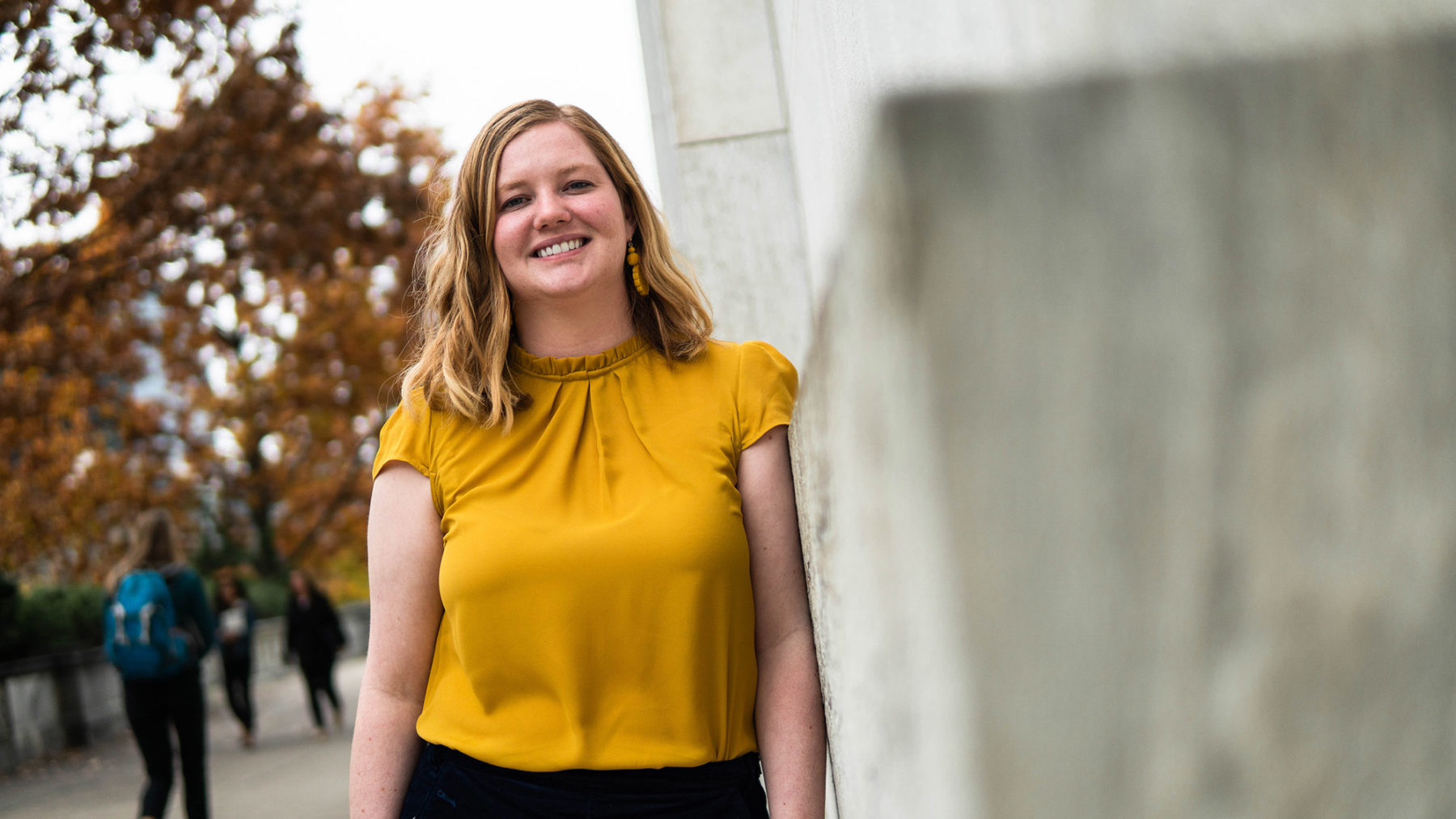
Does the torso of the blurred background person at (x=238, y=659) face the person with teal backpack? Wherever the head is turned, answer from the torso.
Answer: yes

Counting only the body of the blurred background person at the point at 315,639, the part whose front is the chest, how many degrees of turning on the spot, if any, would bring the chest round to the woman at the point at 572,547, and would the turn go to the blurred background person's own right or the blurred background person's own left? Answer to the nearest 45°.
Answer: approximately 45° to the blurred background person's own left

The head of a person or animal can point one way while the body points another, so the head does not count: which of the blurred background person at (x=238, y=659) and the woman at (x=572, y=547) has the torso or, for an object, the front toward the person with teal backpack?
the blurred background person

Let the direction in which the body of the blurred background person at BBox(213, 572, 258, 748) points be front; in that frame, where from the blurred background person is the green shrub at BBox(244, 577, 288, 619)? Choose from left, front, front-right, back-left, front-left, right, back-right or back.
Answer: back

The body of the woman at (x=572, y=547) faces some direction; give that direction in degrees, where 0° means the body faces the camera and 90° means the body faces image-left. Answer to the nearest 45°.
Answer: approximately 0°

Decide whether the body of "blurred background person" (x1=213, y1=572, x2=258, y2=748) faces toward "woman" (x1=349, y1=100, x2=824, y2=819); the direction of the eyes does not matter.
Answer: yes

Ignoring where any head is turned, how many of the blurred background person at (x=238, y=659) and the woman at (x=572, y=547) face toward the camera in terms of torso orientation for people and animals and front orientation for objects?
2

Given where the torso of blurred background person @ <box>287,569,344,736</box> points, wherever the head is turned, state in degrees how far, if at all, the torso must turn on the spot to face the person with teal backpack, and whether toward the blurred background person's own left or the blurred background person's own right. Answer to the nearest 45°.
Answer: approximately 45° to the blurred background person's own left

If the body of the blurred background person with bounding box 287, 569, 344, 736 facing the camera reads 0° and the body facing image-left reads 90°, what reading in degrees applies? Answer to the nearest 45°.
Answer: approximately 45°

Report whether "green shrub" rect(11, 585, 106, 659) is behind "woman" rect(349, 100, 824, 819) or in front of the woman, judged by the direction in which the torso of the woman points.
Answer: behind
